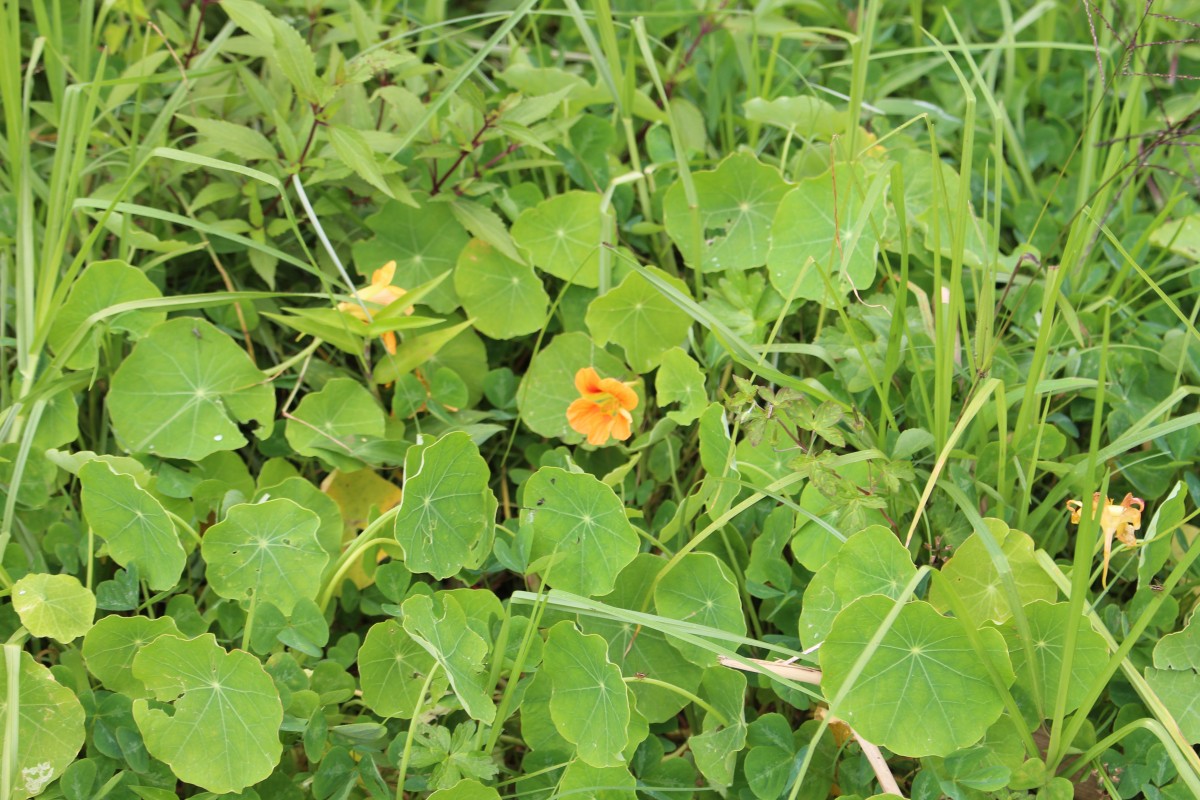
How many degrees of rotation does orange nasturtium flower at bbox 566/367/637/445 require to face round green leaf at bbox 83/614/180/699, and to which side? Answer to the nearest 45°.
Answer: approximately 45° to its right

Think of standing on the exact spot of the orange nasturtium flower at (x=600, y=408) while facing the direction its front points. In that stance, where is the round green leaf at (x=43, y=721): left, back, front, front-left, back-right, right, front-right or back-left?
front-right

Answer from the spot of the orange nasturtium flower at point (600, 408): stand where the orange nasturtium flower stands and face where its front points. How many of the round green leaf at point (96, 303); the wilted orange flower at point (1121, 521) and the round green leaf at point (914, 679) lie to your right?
1

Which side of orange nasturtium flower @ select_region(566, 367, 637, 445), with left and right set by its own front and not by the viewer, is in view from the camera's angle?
front

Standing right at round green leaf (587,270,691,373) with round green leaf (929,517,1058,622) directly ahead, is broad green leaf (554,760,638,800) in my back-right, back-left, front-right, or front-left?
front-right

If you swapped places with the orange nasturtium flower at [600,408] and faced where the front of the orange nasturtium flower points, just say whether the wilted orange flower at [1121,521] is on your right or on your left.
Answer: on your left

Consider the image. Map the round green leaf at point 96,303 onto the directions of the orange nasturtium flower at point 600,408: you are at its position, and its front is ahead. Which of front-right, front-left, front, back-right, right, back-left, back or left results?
right

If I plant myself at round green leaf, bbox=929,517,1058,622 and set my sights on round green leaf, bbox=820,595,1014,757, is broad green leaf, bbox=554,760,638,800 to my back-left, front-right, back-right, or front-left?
front-right
